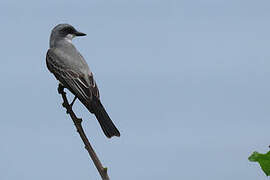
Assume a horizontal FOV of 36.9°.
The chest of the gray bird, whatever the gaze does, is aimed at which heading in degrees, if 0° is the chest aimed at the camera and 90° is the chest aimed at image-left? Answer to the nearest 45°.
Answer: approximately 135°

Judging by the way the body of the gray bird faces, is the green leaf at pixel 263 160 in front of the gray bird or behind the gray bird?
behind
